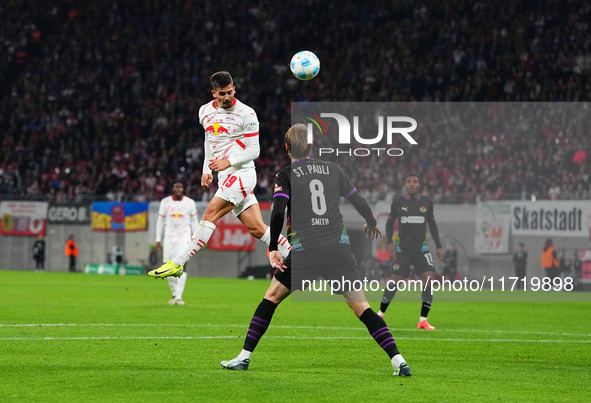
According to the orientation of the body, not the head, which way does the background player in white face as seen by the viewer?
toward the camera

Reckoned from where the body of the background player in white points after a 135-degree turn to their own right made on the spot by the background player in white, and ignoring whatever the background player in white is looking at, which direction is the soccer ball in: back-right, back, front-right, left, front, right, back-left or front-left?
back-left

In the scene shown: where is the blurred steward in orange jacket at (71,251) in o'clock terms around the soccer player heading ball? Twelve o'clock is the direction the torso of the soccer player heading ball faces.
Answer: The blurred steward in orange jacket is roughly at 4 o'clock from the soccer player heading ball.

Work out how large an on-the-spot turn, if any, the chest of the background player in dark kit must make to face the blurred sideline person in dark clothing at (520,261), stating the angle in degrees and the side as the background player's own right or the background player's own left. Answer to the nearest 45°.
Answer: approximately 180°

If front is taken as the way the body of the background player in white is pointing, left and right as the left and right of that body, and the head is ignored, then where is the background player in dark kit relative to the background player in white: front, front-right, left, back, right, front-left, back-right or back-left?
front-left

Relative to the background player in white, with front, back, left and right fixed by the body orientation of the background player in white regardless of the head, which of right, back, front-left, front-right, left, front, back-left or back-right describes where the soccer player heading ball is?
front

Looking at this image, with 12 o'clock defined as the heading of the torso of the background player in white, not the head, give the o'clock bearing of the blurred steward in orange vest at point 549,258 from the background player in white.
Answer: The blurred steward in orange vest is roughly at 8 o'clock from the background player in white.

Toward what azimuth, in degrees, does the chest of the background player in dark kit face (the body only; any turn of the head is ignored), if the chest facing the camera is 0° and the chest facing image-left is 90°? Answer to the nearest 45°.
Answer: approximately 0°

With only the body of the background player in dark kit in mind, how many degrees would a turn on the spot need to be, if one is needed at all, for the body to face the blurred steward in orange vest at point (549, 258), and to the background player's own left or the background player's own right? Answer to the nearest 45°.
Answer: approximately 180°

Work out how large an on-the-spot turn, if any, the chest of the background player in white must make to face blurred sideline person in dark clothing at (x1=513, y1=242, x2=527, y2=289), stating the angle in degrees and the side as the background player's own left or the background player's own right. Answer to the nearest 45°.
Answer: approximately 135° to the background player's own left

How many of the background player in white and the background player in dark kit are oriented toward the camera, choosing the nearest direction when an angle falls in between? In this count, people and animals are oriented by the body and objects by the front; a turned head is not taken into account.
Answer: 2

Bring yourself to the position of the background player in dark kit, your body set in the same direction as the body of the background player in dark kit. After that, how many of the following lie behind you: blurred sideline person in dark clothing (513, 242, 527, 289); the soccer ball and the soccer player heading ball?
1
